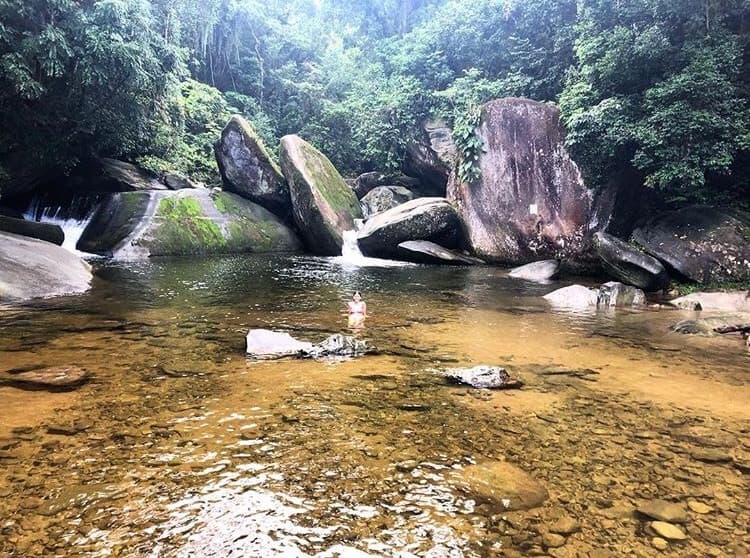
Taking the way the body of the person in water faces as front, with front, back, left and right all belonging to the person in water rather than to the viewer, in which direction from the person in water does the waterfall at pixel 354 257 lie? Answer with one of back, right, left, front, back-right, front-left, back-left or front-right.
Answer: back

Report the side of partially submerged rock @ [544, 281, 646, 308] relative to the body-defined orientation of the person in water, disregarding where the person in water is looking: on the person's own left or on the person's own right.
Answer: on the person's own left

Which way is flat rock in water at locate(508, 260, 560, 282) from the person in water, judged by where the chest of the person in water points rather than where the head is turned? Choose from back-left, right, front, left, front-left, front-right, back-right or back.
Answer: back-left

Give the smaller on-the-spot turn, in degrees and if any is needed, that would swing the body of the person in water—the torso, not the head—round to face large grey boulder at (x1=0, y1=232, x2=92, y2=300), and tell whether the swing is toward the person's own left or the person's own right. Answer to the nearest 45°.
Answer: approximately 90° to the person's own right

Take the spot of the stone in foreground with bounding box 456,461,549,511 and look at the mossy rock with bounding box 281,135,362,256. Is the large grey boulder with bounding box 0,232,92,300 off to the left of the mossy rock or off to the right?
left

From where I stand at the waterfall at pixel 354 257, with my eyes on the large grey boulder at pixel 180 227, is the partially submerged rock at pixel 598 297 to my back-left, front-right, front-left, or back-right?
back-left

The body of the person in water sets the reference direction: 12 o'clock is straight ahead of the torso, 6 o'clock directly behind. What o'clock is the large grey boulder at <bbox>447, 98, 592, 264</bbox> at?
The large grey boulder is roughly at 7 o'clock from the person in water.

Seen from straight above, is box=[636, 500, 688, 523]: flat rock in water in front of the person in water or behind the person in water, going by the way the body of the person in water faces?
in front

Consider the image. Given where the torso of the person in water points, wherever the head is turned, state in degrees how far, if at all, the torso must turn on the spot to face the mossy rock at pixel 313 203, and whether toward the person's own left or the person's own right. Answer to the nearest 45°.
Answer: approximately 180°

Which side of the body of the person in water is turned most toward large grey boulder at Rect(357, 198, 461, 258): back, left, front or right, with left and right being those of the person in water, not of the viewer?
back

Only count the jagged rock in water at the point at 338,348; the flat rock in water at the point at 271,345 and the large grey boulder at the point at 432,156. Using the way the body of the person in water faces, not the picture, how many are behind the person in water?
1

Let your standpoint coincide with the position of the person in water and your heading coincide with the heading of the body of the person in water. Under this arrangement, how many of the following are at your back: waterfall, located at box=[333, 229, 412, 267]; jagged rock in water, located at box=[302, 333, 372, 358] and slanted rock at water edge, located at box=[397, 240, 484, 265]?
2

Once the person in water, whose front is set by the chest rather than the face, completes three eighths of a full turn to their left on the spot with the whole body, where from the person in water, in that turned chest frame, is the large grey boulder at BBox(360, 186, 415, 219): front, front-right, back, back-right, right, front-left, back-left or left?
front-left

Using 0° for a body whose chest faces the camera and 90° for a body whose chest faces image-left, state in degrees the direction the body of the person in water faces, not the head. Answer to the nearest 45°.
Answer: approximately 0°
